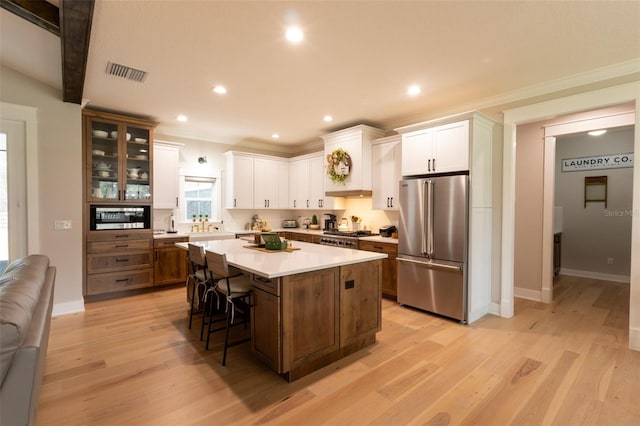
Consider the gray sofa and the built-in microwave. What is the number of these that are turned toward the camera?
1

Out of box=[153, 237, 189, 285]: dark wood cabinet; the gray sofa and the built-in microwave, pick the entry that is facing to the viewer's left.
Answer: the gray sofa

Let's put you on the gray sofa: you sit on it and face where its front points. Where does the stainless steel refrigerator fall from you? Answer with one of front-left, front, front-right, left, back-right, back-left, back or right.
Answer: back

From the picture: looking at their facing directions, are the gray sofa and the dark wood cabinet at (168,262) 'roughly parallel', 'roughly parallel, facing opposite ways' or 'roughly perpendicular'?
roughly perpendicular

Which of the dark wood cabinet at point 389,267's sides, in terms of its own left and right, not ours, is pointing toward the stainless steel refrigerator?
left

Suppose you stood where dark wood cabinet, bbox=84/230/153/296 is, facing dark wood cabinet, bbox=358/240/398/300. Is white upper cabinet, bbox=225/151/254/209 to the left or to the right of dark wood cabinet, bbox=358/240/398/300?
left

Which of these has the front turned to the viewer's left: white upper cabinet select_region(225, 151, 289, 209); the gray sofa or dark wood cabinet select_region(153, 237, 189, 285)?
the gray sofa

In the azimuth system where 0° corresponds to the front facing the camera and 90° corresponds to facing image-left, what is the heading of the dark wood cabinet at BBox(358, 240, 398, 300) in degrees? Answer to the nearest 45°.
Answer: approximately 45°

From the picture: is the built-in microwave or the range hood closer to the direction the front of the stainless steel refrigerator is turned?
the built-in microwave

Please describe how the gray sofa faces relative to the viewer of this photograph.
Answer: facing to the left of the viewer

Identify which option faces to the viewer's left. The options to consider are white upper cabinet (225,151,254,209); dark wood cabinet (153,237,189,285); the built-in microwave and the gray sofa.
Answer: the gray sofa
